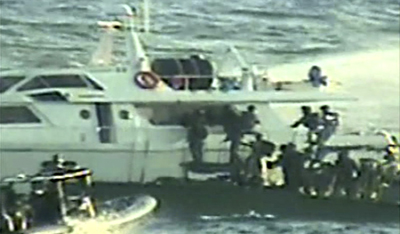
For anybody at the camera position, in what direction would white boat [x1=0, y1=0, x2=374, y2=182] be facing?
facing to the left of the viewer

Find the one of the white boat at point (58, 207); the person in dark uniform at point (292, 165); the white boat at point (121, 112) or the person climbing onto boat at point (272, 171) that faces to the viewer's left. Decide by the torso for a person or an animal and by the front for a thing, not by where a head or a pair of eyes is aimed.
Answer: the white boat at point (121, 112)

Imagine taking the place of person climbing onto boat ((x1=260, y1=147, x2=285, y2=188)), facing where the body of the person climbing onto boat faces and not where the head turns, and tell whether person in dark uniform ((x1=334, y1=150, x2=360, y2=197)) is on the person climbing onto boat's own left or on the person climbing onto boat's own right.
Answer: on the person climbing onto boat's own right

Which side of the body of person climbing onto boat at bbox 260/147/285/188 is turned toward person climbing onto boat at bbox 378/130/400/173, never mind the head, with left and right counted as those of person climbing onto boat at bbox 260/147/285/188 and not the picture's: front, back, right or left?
right

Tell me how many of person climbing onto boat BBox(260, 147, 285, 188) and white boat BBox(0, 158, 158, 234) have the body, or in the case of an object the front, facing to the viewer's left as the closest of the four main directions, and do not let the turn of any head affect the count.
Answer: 0

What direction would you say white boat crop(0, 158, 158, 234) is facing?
to the viewer's right

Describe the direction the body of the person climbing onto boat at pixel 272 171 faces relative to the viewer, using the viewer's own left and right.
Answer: facing away from the viewer

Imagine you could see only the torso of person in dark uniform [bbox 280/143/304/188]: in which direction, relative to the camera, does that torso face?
away from the camera
